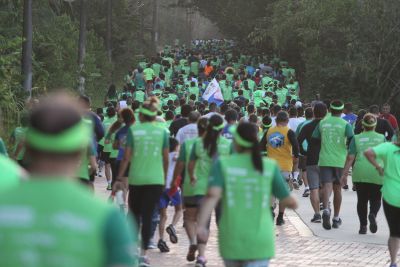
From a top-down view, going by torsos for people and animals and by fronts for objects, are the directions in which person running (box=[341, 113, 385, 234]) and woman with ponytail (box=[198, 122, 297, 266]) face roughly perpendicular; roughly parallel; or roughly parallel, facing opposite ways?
roughly parallel

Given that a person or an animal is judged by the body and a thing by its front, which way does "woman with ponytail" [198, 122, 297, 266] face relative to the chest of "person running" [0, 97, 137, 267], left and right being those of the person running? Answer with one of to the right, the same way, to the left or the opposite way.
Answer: the same way

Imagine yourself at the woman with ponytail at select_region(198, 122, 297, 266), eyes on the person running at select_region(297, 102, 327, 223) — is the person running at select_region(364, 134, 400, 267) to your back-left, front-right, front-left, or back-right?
front-right

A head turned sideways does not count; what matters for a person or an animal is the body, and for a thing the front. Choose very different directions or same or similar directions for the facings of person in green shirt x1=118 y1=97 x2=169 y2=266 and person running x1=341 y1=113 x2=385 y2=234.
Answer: same or similar directions

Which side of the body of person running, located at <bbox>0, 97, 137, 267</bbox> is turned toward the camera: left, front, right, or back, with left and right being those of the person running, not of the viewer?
back

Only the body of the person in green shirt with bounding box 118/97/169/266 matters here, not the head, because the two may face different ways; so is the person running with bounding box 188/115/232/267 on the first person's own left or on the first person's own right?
on the first person's own right

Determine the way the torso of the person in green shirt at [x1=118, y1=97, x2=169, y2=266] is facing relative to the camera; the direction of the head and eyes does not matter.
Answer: away from the camera

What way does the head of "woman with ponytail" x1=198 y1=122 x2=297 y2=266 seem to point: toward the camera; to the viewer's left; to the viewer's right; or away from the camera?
away from the camera

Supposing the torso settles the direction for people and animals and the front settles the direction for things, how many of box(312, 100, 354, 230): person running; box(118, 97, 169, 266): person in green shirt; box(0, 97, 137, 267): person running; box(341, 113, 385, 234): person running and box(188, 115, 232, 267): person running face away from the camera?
5

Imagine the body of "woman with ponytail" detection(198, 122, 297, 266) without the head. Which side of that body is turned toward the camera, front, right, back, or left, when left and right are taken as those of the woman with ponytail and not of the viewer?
back

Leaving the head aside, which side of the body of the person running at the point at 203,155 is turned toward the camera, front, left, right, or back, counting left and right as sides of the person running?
back

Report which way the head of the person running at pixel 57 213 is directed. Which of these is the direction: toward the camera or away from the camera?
away from the camera

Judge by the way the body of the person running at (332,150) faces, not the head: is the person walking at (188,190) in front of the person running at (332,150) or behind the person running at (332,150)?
behind

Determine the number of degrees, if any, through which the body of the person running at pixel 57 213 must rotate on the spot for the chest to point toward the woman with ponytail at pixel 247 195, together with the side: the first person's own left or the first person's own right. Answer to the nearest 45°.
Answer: approximately 45° to the first person's own right

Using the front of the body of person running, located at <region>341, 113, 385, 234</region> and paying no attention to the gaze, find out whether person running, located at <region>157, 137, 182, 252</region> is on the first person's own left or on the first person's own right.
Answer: on the first person's own left

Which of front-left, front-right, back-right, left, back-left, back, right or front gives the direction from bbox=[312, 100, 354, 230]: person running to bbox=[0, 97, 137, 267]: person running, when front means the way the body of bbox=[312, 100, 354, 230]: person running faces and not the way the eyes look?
back

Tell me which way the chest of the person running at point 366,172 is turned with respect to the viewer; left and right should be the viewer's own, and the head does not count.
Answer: facing away from the viewer

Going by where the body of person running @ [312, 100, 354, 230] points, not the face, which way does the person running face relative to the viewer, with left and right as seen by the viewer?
facing away from the viewer
